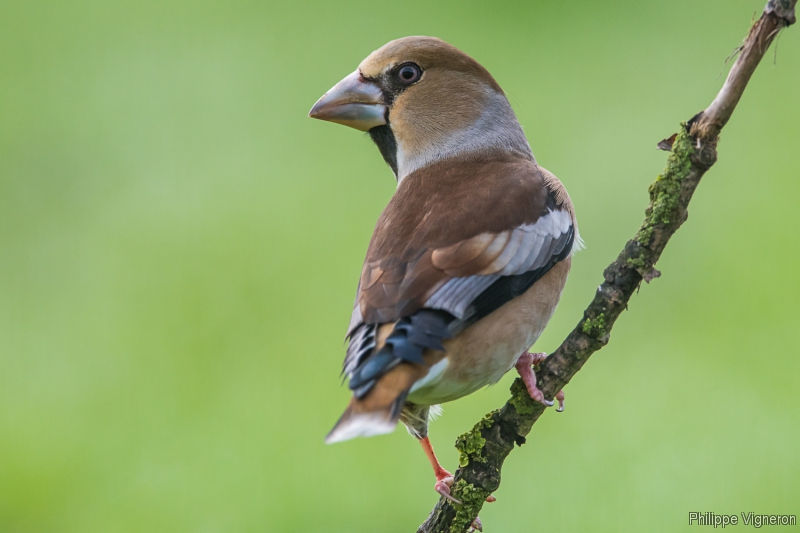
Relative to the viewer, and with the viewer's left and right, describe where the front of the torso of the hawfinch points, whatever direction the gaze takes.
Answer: facing away from the viewer and to the right of the viewer
